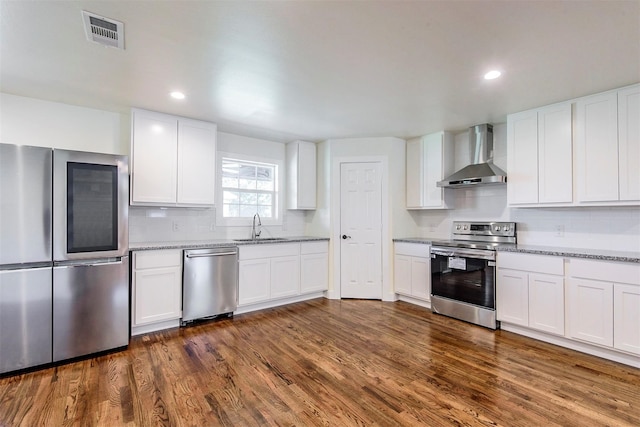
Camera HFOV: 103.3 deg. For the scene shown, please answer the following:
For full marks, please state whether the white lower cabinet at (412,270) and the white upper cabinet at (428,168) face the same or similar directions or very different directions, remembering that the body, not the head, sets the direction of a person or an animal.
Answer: same or similar directions

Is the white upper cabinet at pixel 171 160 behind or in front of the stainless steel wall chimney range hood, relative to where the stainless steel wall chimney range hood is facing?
in front

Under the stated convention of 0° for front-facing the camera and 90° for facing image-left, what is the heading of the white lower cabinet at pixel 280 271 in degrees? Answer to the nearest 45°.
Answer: approximately 315°

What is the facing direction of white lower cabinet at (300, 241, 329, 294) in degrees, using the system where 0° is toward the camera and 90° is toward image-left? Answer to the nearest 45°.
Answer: approximately 315°

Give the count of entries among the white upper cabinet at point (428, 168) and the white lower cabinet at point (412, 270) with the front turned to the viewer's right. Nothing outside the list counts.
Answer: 0

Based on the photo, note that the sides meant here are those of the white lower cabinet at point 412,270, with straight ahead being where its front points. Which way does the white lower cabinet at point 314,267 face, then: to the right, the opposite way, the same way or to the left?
to the left

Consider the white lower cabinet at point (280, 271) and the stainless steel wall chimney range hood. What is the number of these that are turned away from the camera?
0

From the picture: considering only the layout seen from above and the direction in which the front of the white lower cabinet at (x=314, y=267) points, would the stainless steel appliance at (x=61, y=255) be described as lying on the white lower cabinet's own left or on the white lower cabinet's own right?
on the white lower cabinet's own right

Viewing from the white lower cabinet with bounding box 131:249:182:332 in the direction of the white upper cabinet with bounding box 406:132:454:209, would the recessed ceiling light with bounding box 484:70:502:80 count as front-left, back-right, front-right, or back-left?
front-right

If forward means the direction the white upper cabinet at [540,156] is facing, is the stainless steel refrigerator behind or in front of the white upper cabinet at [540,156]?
in front

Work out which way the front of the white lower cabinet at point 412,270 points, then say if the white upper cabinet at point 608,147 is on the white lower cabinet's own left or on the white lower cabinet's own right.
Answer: on the white lower cabinet's own left

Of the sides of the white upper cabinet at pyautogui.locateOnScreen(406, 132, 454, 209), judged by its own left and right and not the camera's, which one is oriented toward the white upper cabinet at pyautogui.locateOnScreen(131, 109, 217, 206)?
front

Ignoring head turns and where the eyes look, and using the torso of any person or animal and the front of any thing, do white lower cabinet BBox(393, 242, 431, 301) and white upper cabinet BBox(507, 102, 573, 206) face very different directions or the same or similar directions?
same or similar directions

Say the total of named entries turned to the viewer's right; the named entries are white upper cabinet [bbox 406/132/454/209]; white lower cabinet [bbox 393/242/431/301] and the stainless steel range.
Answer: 0

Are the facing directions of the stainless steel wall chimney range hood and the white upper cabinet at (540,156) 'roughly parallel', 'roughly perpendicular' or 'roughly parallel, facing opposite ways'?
roughly parallel

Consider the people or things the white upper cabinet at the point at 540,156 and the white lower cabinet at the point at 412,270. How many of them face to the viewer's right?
0

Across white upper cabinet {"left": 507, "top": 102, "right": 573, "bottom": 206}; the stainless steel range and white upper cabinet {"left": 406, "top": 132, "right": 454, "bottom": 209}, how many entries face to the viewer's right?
0
